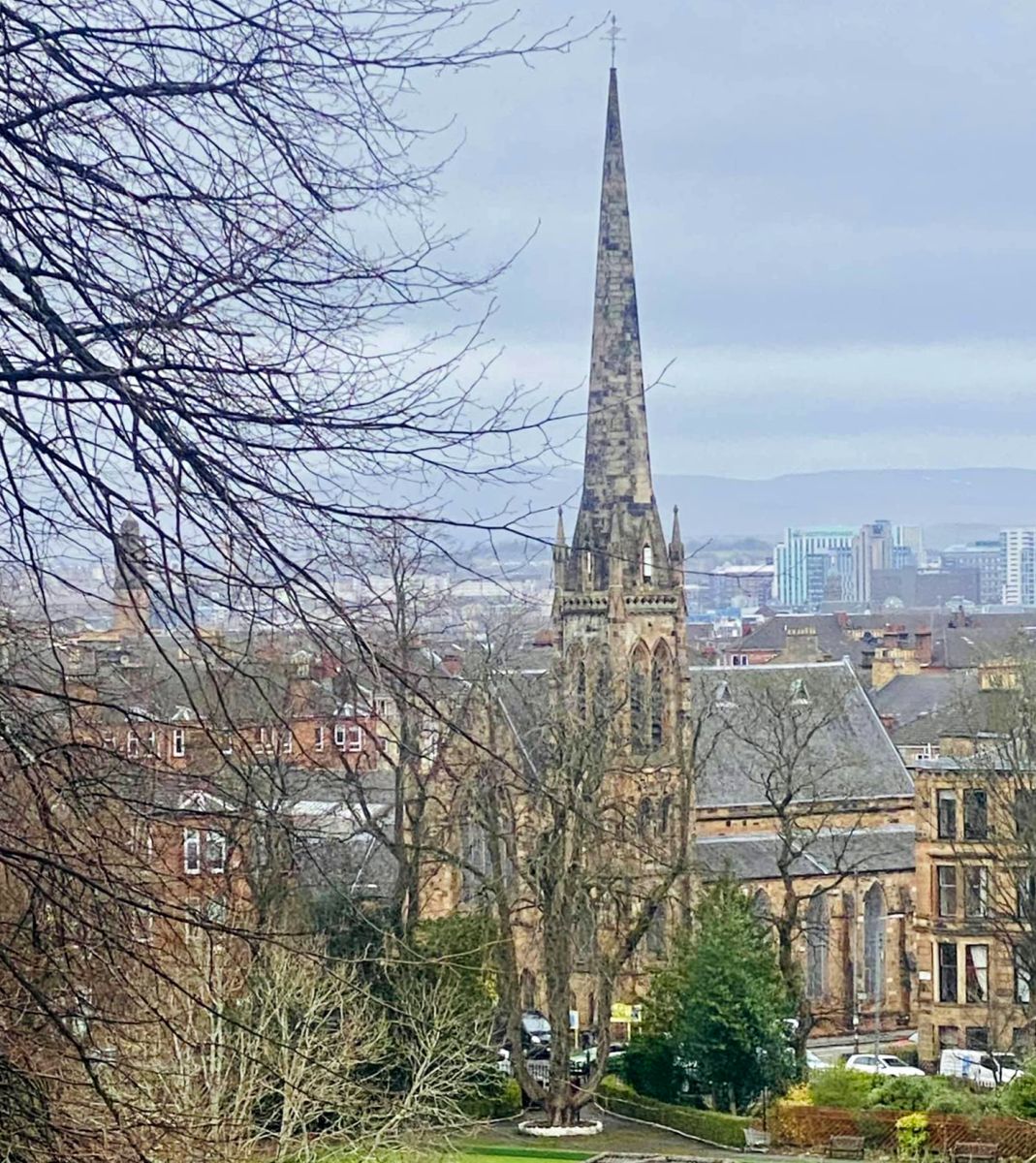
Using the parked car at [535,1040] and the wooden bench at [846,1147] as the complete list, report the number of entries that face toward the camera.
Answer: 2

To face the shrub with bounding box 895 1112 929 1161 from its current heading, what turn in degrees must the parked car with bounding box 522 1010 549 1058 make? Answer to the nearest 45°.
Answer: approximately 45° to its left

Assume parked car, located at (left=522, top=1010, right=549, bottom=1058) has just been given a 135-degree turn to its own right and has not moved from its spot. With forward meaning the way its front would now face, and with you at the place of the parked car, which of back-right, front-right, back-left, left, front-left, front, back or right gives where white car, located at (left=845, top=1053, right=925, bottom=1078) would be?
back-right

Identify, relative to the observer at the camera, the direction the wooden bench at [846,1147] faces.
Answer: facing the viewer

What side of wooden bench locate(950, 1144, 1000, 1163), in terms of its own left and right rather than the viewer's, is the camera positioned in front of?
front

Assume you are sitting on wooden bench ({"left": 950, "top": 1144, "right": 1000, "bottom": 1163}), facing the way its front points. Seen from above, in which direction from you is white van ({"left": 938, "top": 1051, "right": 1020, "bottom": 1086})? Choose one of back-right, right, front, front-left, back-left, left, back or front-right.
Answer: back

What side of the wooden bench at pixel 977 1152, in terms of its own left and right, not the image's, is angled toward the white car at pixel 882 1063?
back

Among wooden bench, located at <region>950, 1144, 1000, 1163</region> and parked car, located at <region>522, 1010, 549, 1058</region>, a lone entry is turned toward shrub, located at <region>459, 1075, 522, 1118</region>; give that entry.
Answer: the parked car

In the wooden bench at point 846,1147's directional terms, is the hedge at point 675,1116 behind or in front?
behind

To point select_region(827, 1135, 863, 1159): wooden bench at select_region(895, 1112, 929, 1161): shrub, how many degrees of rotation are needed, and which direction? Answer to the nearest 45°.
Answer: approximately 45° to its left

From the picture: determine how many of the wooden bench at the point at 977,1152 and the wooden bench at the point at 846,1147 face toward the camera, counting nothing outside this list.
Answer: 2

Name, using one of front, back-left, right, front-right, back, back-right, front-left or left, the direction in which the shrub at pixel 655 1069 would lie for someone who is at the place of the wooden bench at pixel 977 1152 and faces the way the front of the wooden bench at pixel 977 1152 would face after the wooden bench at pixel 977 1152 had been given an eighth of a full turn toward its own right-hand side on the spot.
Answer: right
